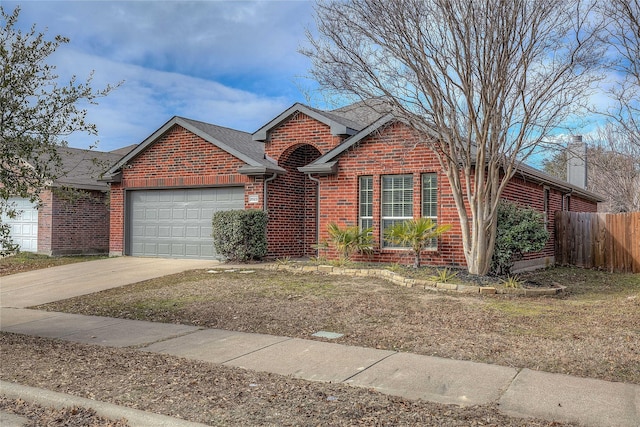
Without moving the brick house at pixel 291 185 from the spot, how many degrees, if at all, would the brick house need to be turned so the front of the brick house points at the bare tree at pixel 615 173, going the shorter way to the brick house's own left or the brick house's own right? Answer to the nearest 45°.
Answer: approximately 180°

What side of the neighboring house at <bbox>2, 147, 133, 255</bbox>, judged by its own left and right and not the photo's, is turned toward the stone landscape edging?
left

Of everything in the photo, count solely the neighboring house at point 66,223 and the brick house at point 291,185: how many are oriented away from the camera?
0

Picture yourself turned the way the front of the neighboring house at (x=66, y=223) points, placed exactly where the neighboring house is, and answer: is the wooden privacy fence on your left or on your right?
on your left

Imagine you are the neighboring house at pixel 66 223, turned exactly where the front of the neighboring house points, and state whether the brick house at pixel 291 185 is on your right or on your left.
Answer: on your left

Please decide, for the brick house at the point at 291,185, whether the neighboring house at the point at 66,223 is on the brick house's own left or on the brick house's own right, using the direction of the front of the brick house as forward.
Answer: on the brick house's own right

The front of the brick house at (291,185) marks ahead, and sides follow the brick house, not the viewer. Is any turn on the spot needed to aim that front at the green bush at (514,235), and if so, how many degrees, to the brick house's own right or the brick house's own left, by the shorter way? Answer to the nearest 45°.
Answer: approximately 90° to the brick house's own left

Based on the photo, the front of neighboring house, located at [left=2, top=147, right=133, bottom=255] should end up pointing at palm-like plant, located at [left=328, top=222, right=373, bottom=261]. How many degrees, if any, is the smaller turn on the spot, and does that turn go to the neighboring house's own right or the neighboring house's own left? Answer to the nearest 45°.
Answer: approximately 90° to the neighboring house's own left

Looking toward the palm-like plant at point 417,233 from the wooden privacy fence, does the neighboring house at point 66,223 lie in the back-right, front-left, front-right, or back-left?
front-right

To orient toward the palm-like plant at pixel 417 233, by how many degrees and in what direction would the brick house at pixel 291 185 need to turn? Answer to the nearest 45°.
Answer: approximately 90° to its left

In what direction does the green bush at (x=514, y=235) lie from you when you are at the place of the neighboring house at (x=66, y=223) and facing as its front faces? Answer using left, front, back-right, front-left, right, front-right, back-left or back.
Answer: left

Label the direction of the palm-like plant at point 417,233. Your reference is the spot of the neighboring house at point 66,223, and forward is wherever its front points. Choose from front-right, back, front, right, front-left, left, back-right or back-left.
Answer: left

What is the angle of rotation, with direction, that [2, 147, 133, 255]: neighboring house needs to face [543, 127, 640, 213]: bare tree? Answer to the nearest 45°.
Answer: approximately 135° to its left

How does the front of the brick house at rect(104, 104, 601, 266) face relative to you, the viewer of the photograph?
facing the viewer and to the left of the viewer
